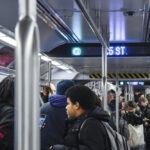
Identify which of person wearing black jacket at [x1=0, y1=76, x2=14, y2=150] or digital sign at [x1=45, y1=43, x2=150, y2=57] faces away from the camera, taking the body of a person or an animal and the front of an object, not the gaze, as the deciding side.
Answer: the person wearing black jacket

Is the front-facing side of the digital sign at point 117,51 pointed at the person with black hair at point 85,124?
yes

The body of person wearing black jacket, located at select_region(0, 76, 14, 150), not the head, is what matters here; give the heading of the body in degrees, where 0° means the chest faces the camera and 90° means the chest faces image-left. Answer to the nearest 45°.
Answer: approximately 180°

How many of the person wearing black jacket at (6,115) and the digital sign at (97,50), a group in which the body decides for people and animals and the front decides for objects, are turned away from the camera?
1

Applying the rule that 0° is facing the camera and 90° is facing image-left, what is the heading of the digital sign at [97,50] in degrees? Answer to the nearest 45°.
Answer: approximately 0°

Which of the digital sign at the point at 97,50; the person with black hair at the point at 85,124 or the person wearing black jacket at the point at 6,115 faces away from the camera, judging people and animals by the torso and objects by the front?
the person wearing black jacket

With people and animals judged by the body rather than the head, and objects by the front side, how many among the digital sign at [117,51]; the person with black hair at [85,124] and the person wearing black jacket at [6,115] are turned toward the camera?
1

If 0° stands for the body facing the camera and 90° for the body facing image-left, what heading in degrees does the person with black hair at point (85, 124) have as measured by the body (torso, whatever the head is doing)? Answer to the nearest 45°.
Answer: approximately 90°

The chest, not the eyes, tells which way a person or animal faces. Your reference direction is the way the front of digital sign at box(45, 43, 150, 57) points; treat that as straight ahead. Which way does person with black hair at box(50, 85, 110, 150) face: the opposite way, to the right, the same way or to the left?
to the right

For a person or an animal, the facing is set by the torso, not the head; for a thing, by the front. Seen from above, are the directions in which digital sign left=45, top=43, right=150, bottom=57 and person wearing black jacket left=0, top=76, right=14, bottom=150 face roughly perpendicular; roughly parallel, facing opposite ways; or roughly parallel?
roughly parallel, facing opposite ways

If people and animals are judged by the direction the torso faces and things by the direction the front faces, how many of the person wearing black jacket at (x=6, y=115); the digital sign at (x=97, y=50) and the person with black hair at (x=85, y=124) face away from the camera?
1

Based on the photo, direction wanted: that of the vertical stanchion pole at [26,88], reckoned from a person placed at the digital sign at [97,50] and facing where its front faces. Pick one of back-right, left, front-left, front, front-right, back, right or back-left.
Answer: front

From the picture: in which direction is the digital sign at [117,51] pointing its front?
toward the camera

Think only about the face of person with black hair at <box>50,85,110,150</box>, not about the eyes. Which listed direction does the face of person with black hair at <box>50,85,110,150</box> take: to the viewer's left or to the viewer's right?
to the viewer's left
